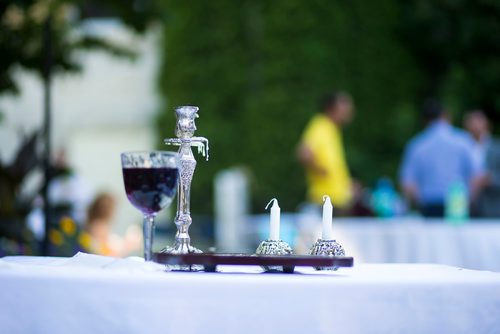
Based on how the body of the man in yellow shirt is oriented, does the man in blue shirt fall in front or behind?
in front

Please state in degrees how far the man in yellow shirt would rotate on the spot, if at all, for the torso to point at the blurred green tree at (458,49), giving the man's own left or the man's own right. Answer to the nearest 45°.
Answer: approximately 90° to the man's own left

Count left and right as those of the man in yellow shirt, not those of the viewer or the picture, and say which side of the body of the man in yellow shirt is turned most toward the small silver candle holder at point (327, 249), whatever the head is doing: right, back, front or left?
right

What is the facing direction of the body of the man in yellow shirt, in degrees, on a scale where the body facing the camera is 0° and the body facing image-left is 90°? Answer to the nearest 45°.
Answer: approximately 270°

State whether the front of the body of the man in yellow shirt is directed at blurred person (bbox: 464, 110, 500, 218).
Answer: yes

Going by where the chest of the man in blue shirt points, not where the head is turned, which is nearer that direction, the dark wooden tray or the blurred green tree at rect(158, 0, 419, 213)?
the blurred green tree

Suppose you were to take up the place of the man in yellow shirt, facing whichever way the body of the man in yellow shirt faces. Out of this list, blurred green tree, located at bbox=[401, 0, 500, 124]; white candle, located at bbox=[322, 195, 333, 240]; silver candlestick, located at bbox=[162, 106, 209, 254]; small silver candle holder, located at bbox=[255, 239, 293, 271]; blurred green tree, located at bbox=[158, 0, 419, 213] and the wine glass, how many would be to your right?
4
